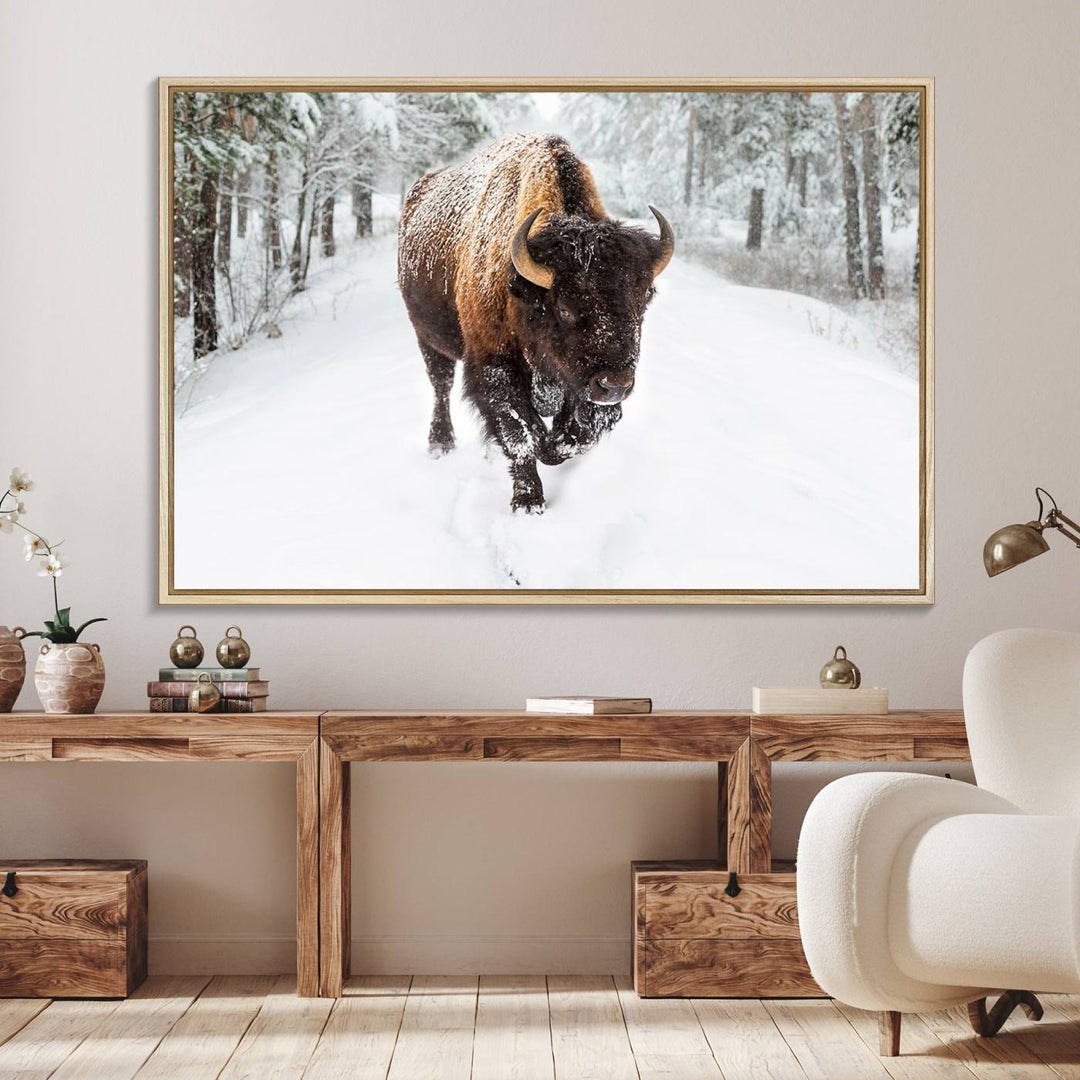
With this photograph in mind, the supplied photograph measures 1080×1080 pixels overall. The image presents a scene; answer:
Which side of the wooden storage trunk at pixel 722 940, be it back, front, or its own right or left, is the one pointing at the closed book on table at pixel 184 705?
right

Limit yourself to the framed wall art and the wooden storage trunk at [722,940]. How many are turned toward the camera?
2

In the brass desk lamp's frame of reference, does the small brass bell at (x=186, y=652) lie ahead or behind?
ahead

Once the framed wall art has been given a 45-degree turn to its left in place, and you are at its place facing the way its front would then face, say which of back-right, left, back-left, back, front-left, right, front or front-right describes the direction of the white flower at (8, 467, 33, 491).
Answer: back-right

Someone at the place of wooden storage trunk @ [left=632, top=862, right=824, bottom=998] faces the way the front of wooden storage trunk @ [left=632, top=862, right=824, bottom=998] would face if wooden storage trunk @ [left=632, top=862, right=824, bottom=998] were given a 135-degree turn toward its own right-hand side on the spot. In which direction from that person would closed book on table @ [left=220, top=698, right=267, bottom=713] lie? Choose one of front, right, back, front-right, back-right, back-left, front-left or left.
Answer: front-left

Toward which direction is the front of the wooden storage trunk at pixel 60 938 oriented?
toward the camera

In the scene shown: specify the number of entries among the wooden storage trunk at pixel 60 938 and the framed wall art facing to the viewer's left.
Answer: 0

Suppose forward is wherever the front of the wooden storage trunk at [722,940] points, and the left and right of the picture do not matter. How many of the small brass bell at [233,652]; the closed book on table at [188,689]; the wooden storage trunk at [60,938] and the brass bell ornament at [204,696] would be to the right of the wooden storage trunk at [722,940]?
4

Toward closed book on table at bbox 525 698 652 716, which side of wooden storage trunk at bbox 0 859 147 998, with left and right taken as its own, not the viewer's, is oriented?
left

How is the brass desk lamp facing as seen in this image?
to the viewer's left

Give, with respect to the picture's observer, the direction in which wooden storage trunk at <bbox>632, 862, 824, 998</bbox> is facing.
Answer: facing the viewer

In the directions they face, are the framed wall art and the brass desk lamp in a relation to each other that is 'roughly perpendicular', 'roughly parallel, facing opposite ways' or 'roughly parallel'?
roughly perpendicular

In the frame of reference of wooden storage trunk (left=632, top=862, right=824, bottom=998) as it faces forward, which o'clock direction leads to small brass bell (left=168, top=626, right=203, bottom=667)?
The small brass bell is roughly at 3 o'clock from the wooden storage trunk.

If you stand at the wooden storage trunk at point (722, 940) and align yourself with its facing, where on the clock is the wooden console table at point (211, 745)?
The wooden console table is roughly at 3 o'clock from the wooden storage trunk.

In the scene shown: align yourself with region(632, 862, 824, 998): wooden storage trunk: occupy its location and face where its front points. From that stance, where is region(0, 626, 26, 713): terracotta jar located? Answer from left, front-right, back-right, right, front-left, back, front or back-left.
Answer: right
